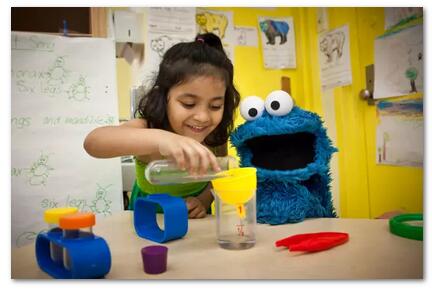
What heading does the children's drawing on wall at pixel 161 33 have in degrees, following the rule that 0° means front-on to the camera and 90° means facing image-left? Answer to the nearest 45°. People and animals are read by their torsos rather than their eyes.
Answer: approximately 0°

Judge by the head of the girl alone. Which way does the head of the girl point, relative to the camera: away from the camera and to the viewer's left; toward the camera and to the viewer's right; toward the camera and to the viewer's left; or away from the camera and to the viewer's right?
toward the camera and to the viewer's right
